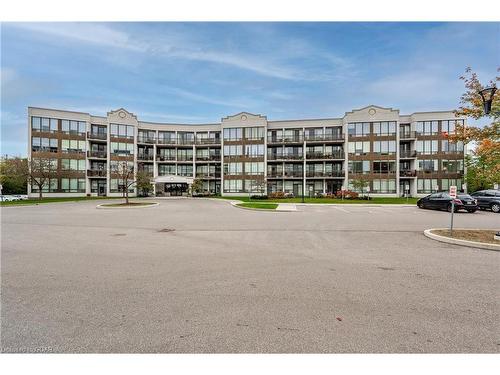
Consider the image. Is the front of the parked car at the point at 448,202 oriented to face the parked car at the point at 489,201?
no

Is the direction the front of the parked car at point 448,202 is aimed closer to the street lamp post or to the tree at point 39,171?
the tree

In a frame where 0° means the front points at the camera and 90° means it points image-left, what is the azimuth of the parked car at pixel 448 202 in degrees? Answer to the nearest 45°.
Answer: approximately 135°

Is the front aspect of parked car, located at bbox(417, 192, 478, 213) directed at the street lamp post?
no

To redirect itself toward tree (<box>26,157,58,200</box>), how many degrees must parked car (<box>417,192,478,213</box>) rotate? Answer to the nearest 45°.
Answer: approximately 45° to its left

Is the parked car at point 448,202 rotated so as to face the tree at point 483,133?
no

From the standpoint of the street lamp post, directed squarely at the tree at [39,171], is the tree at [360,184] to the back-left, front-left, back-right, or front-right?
front-right

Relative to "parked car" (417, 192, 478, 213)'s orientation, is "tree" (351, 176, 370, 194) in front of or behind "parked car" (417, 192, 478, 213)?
in front
